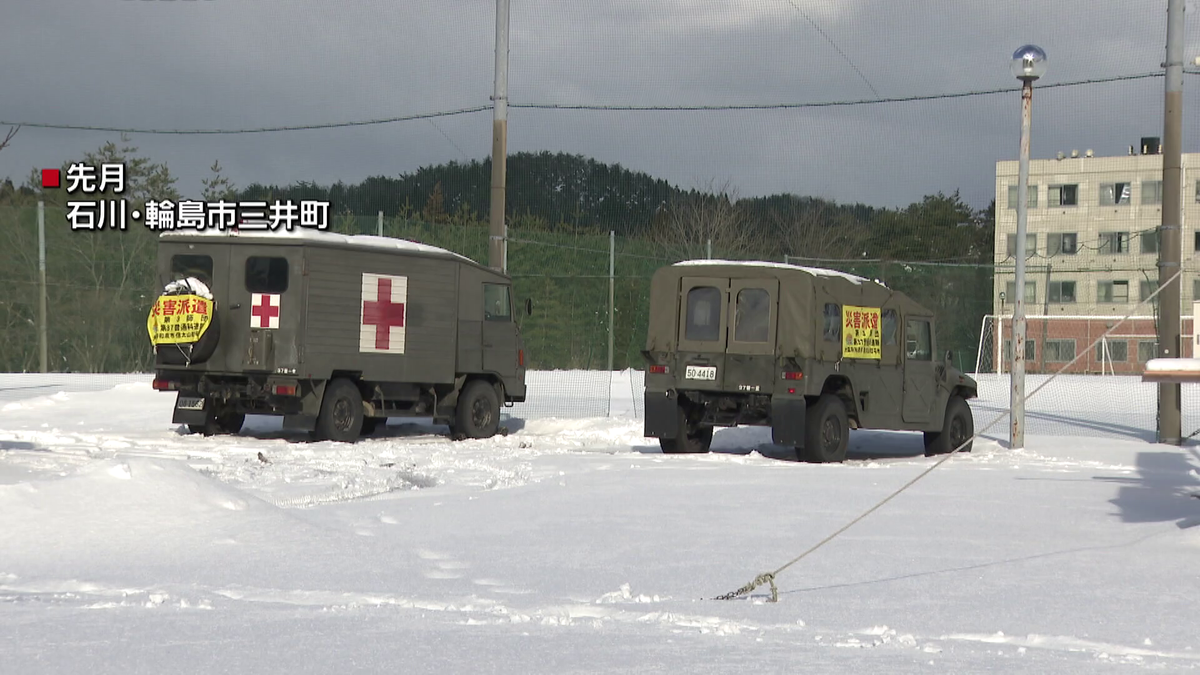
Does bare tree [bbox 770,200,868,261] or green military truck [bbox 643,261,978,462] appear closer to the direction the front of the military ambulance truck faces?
the bare tree

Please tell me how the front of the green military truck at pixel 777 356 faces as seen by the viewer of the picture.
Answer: facing away from the viewer and to the right of the viewer

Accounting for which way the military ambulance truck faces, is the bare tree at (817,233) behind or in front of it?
in front

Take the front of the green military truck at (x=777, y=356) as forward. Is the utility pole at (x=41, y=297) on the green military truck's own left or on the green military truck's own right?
on the green military truck's own left

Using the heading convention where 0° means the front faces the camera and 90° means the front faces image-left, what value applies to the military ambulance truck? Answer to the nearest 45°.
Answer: approximately 225°

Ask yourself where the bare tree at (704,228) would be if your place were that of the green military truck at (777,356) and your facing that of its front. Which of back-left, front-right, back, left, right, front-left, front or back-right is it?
front-left

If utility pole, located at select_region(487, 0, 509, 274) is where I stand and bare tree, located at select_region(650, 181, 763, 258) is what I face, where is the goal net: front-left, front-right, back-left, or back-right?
front-right

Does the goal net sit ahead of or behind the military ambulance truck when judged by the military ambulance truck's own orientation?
ahead

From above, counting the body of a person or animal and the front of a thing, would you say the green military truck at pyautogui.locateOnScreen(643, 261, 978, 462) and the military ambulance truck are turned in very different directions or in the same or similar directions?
same or similar directions

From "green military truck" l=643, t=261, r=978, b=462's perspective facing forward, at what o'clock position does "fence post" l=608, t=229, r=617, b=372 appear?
The fence post is roughly at 10 o'clock from the green military truck.

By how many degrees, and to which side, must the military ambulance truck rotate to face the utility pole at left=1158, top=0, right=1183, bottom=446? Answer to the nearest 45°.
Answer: approximately 45° to its right

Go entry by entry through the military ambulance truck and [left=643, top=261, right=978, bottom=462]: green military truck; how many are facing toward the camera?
0

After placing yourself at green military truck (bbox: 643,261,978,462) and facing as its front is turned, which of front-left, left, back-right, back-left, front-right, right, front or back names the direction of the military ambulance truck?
back-left

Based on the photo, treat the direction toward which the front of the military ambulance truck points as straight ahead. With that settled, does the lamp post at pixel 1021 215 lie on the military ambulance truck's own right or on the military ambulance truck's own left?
on the military ambulance truck's own right
